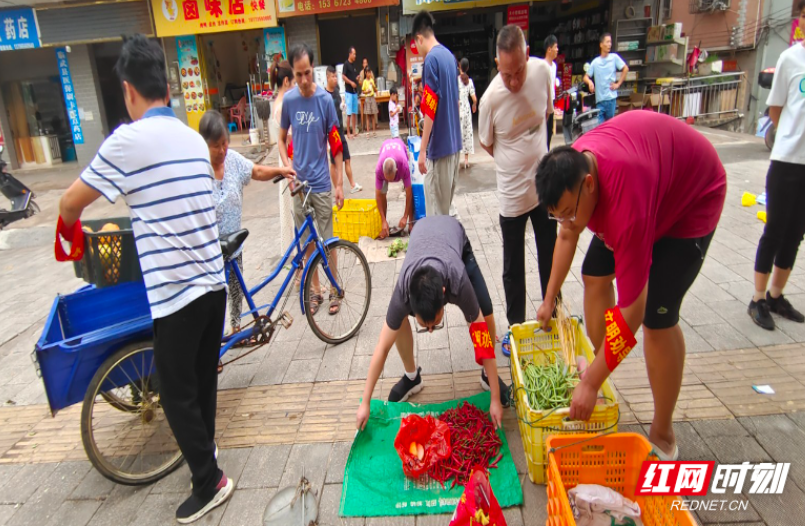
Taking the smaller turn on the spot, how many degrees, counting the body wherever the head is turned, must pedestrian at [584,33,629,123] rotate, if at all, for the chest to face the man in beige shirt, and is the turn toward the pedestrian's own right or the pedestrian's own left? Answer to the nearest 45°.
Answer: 0° — they already face them

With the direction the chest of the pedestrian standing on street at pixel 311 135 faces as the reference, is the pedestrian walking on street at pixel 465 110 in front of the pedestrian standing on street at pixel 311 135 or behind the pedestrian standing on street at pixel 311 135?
behind

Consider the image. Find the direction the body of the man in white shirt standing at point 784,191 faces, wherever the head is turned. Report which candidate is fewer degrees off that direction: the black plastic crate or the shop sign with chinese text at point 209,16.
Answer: the black plastic crate

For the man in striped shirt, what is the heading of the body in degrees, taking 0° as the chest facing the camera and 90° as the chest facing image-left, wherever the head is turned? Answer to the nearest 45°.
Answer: approximately 135°

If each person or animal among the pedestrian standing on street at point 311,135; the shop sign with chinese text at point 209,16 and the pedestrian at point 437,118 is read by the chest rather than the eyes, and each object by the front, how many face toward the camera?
2
